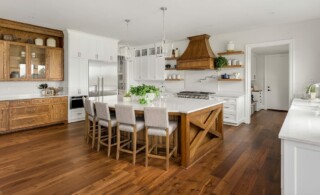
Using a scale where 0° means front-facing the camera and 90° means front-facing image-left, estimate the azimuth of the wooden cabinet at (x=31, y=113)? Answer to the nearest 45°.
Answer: approximately 315°

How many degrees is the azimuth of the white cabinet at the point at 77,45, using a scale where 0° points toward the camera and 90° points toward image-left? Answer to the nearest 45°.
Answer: approximately 315°

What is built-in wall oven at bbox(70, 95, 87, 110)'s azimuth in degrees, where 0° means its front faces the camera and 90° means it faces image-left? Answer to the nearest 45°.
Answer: approximately 315°
